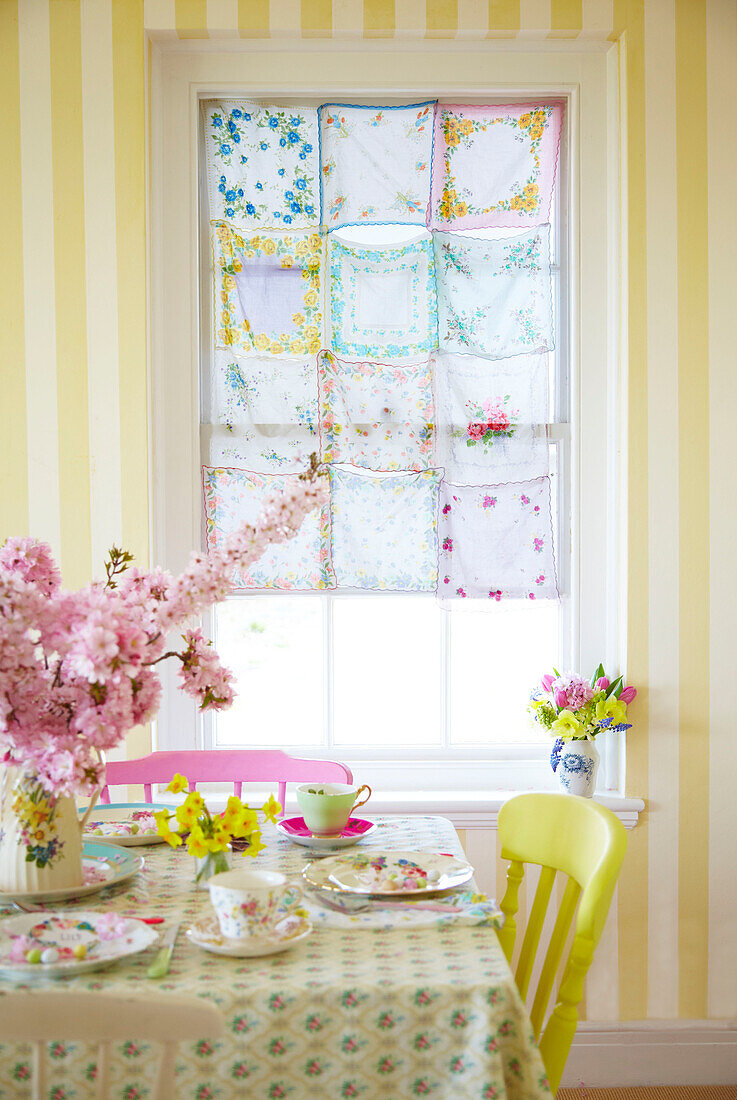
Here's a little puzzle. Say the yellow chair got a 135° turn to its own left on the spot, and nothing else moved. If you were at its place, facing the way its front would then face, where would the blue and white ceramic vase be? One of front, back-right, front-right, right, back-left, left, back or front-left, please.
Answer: left

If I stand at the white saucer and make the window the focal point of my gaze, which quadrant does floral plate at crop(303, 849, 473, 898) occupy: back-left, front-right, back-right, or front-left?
front-right

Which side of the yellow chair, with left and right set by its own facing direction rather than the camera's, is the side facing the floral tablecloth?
front

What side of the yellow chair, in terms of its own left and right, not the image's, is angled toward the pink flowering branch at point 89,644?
front

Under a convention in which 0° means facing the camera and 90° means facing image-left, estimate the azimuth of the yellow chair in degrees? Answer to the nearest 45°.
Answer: approximately 45°

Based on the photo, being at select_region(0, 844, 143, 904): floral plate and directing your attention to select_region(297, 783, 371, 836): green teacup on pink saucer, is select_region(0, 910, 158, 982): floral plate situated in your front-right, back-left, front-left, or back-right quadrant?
back-right

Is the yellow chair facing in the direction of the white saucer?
yes

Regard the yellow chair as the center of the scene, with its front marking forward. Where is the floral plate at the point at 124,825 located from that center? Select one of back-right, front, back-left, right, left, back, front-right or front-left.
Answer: front-right

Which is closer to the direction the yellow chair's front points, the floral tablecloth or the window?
the floral tablecloth

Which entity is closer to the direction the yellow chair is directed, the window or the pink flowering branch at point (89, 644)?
the pink flowering branch

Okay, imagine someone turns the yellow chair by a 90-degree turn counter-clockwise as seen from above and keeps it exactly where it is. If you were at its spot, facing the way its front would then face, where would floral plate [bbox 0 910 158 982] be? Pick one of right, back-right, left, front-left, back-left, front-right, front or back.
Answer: right

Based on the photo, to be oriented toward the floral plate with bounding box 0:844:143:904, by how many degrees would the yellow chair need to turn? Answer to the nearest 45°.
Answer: approximately 45° to its right
